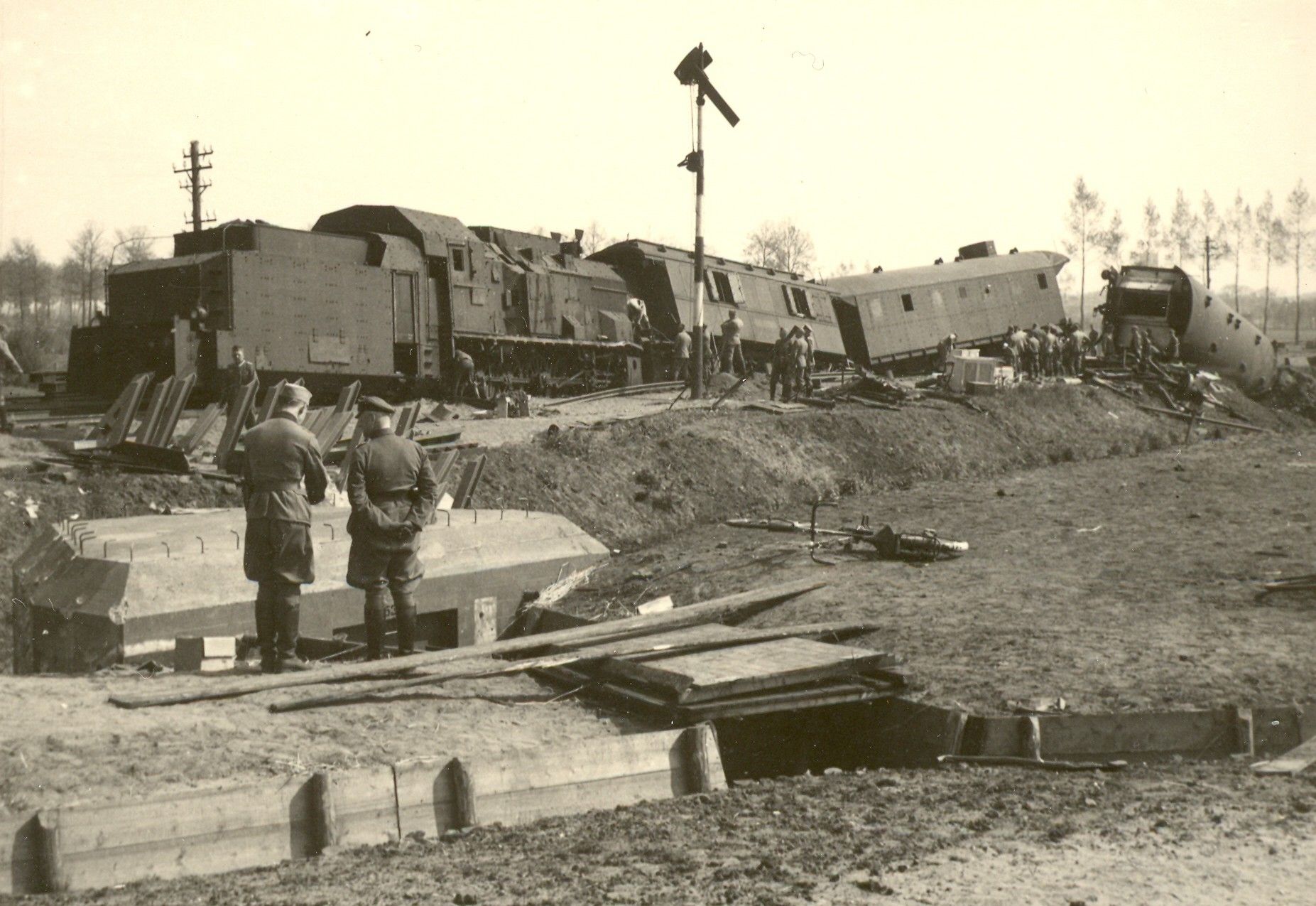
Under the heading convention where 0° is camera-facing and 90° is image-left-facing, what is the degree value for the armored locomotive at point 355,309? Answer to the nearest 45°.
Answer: approximately 225°

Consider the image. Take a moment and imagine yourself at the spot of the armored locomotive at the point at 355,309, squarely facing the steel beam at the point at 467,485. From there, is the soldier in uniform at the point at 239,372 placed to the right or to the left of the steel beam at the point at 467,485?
right

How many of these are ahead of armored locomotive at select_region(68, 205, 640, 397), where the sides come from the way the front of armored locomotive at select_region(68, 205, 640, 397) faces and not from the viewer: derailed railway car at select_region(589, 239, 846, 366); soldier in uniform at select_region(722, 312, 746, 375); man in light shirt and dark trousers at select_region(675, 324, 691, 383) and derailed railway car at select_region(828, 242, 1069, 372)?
4

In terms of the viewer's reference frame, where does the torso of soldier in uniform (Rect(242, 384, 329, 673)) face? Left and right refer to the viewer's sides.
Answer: facing away from the viewer and to the right of the viewer

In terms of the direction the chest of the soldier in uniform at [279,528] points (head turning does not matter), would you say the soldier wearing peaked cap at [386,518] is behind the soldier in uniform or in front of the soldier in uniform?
in front

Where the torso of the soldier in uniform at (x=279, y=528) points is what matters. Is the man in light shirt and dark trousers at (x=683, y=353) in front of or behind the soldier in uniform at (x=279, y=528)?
in front

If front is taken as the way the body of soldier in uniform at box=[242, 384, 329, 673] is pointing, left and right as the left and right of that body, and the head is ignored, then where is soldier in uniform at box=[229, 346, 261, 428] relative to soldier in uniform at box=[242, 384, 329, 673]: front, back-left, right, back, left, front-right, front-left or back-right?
front-left

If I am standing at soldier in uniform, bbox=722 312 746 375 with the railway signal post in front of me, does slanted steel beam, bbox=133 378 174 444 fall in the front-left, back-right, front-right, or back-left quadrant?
front-right

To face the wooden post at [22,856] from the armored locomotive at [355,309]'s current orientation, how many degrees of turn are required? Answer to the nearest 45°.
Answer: approximately 135° to its right

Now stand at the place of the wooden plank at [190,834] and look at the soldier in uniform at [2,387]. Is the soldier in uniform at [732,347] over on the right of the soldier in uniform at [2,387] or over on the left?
right

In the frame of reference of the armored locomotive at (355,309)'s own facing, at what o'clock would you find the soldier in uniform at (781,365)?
The soldier in uniform is roughly at 1 o'clock from the armored locomotive.

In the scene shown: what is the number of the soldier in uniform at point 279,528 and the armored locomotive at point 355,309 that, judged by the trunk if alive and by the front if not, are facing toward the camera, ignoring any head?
0

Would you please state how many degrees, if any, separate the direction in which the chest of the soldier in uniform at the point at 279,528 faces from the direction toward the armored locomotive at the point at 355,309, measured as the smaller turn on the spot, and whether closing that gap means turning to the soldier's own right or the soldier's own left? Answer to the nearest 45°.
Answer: approximately 45° to the soldier's own left
